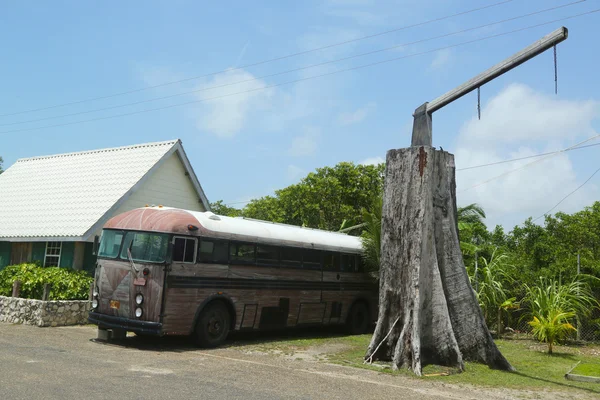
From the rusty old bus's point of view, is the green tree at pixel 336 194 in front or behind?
behind

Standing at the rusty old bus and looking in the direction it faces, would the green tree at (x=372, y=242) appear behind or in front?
behind

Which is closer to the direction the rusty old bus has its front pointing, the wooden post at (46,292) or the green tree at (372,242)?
the wooden post

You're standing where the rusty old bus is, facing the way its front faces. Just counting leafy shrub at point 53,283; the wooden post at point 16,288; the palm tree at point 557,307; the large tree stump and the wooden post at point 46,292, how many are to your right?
3

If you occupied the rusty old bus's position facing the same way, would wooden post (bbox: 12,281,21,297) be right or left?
on its right

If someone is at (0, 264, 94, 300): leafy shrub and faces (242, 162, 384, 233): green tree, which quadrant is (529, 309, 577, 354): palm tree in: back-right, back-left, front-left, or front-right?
front-right

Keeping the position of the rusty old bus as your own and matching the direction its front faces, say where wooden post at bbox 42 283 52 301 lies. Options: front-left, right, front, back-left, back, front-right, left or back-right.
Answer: right

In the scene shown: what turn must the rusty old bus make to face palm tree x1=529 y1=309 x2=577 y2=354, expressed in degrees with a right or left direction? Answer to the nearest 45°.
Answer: approximately 135° to its left

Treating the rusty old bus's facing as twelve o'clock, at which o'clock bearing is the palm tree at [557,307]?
The palm tree is roughly at 7 o'clock from the rusty old bus.

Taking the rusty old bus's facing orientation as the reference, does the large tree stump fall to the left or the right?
on its left

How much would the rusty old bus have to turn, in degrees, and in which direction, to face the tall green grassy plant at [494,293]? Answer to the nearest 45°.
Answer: approximately 180°

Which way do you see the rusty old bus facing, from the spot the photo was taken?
facing the viewer and to the left of the viewer

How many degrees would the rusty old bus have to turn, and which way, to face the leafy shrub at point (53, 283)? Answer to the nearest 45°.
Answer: approximately 90° to its right

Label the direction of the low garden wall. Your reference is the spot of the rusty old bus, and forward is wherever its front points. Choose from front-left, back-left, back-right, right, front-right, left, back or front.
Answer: right

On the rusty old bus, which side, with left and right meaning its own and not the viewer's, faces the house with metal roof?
right
